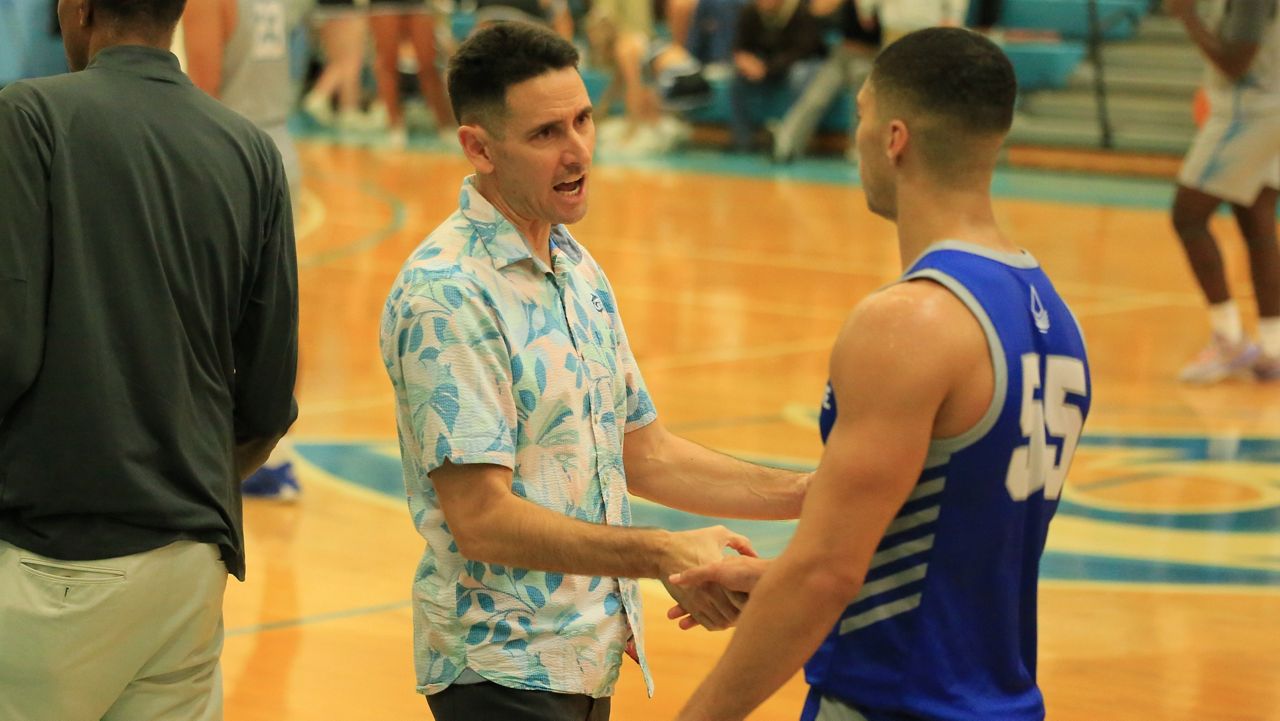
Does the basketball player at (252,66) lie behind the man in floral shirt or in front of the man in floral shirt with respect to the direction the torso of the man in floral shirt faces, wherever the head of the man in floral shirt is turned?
behind

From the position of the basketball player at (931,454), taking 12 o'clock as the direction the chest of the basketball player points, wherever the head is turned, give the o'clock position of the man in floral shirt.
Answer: The man in floral shirt is roughly at 11 o'clock from the basketball player.

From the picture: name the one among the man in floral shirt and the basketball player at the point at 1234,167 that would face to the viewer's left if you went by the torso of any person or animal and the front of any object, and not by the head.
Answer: the basketball player

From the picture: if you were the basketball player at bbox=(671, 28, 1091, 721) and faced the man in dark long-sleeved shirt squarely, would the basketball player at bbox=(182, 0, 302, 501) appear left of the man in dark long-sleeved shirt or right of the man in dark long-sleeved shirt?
right

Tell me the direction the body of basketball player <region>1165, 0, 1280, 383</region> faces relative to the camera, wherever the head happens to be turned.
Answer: to the viewer's left

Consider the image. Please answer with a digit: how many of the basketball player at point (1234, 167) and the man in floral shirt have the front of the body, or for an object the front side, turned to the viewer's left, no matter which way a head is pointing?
1

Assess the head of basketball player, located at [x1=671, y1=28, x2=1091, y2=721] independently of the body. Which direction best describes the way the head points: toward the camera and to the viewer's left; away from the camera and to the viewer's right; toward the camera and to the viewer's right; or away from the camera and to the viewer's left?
away from the camera and to the viewer's left

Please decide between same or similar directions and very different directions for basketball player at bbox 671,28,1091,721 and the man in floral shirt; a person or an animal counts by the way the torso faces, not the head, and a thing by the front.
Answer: very different directions

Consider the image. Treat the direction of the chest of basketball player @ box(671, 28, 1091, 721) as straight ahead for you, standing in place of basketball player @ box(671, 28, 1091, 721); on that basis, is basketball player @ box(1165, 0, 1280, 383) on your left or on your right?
on your right

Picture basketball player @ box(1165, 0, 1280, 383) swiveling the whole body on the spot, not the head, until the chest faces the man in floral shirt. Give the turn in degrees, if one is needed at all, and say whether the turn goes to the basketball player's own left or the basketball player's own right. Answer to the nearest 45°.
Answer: approximately 90° to the basketball player's own left
